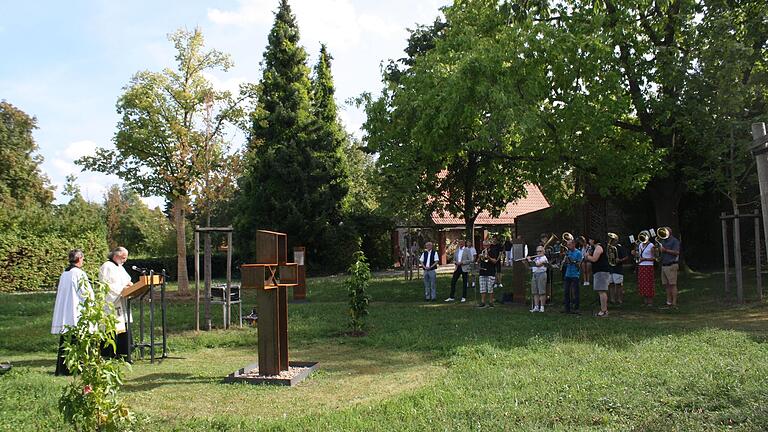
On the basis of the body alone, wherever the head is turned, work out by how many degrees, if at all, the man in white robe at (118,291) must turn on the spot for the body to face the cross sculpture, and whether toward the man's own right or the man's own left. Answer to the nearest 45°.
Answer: approximately 45° to the man's own right

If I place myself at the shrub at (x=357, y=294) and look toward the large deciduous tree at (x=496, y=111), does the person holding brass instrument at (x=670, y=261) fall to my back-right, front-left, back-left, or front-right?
front-right

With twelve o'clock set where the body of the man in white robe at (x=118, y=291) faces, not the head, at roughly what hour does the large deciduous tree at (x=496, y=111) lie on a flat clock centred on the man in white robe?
The large deciduous tree is roughly at 11 o'clock from the man in white robe.

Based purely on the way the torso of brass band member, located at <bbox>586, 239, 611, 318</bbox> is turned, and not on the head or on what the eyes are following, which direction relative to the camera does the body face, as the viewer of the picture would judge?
to the viewer's left

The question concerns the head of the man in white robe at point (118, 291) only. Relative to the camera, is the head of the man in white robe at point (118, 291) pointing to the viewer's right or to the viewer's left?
to the viewer's right

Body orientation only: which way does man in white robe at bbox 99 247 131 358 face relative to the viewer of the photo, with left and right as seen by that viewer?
facing to the right of the viewer

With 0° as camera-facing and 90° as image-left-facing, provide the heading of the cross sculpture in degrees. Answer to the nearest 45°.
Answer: approximately 315°

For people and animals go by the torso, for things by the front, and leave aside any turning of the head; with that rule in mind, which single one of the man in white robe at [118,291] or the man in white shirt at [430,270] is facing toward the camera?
the man in white shirt at [430,270]

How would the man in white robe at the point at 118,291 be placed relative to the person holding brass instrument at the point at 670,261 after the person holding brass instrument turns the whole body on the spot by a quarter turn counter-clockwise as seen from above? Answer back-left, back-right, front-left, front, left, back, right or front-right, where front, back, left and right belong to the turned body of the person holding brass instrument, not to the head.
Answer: right

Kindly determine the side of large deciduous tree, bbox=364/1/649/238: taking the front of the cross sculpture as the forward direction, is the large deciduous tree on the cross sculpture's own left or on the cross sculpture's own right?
on the cross sculpture's own left

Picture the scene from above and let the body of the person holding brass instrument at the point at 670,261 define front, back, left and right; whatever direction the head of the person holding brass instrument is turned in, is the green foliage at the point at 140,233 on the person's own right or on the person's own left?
on the person's own right

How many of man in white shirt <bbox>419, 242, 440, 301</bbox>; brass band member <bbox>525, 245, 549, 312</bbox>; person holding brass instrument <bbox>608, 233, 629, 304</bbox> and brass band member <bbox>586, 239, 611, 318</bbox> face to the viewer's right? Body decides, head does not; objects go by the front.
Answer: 0

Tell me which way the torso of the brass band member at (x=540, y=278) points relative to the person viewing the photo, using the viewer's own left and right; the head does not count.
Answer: facing the viewer and to the left of the viewer

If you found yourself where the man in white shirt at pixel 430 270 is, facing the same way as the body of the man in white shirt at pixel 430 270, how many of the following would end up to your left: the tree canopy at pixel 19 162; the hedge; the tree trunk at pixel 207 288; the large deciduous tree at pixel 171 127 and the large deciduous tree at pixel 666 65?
1

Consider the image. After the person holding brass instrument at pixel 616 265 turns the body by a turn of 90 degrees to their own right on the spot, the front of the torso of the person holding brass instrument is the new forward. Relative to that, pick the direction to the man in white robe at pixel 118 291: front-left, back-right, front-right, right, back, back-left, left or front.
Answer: left

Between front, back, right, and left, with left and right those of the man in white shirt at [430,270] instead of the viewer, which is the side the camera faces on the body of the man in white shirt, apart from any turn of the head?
front
